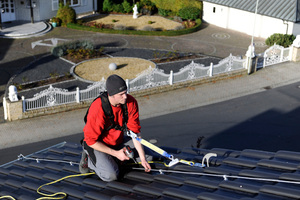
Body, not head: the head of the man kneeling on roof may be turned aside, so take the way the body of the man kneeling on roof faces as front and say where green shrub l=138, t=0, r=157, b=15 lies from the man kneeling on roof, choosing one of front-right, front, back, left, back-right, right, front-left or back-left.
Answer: back-left

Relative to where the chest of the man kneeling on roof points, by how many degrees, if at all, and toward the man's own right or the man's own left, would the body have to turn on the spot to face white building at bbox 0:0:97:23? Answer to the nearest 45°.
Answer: approximately 135° to the man's own left

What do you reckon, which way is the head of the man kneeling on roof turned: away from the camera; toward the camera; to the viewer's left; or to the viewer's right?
to the viewer's right

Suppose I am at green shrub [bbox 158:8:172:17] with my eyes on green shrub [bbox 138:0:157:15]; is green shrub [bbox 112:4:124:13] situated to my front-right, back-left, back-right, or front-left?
front-left

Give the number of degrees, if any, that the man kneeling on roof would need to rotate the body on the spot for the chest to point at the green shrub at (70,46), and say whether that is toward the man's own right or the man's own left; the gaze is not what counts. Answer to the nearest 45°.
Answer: approximately 135° to the man's own left

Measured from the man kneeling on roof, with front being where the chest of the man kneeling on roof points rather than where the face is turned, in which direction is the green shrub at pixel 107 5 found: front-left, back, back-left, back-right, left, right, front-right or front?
back-left

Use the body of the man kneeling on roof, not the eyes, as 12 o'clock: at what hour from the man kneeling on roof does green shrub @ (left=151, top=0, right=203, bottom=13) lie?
The green shrub is roughly at 8 o'clock from the man kneeling on roof.

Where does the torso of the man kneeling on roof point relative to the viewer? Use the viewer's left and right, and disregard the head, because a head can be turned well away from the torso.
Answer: facing the viewer and to the right of the viewer

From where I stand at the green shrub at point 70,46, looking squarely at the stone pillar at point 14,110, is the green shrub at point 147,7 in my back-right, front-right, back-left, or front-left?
back-left

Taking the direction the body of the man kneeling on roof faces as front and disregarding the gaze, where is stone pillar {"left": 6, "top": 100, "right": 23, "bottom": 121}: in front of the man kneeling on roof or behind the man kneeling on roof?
behind

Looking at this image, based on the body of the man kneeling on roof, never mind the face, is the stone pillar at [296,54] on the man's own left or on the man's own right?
on the man's own left
